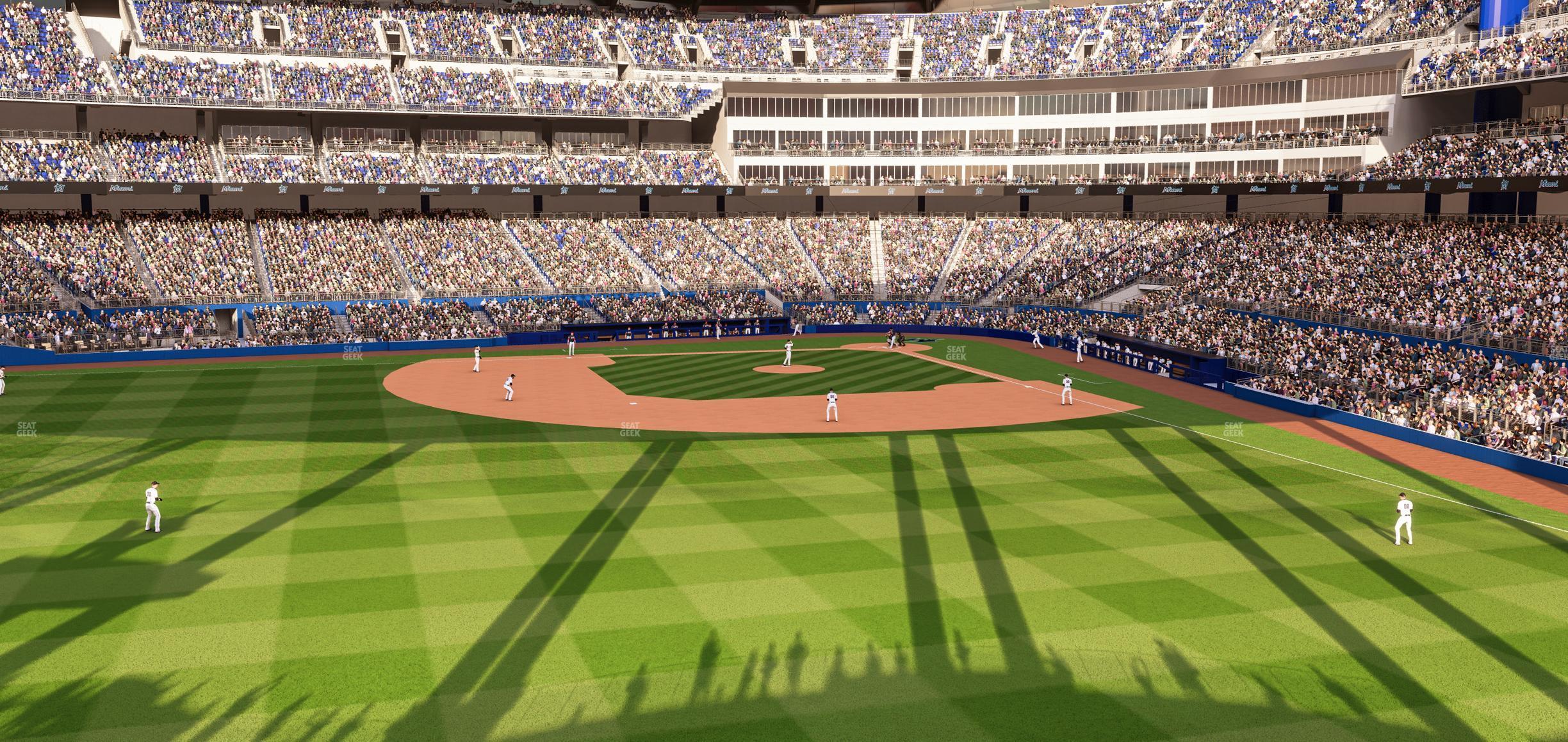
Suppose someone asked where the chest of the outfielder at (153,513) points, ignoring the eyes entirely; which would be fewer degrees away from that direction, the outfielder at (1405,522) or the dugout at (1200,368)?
the dugout

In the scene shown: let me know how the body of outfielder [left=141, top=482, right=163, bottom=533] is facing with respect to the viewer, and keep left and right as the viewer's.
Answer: facing away from the viewer and to the right of the viewer

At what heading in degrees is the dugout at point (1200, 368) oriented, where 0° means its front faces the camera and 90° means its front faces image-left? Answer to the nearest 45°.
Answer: approximately 45°

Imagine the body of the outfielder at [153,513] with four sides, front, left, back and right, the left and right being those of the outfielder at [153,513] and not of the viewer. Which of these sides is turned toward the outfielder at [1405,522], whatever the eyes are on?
right

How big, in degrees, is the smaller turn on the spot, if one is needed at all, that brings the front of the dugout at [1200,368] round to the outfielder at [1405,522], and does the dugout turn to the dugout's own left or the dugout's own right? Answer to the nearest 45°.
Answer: approximately 45° to the dugout's own left

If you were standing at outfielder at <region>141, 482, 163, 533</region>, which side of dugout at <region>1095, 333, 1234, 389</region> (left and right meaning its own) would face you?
front

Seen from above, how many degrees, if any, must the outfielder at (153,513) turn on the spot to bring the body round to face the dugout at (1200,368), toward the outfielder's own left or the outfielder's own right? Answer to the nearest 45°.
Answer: approximately 45° to the outfielder's own right
